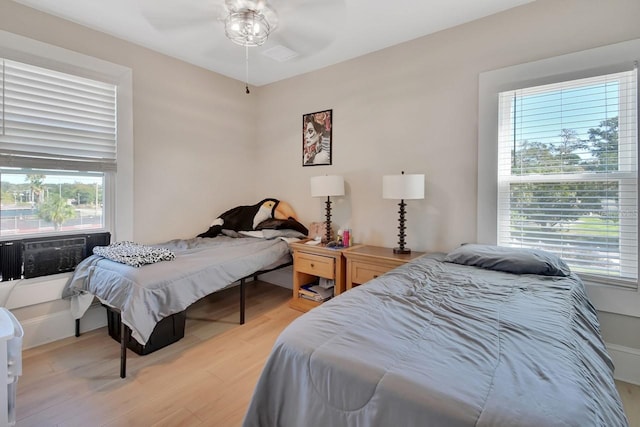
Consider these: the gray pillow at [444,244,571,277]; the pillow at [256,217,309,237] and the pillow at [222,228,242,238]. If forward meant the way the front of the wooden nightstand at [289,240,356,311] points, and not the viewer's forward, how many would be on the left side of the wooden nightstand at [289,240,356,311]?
1

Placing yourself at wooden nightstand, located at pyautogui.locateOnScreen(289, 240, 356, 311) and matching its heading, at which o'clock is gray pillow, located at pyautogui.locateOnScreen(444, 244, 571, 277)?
The gray pillow is roughly at 9 o'clock from the wooden nightstand.

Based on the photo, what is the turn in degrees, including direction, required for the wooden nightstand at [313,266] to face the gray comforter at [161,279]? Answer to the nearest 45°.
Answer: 0° — it already faces it

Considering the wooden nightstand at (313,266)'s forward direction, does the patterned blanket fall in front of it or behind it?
in front

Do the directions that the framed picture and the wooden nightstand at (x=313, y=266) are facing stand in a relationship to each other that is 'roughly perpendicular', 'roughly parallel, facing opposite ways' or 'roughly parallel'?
roughly parallel

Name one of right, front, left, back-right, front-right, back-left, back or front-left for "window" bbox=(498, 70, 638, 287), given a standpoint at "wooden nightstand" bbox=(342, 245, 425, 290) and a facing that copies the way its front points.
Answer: back-left

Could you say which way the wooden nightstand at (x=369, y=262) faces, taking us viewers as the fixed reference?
facing the viewer and to the left of the viewer

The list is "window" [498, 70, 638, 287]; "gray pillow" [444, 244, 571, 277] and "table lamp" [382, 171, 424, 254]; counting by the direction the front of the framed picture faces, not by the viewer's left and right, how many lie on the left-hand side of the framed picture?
3

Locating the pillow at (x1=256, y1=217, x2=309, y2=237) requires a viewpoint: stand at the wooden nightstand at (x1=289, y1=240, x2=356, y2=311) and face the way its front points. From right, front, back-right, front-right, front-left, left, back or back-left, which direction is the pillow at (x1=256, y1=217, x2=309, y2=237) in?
right

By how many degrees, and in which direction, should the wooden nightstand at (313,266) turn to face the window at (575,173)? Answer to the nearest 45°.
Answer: approximately 90° to its left

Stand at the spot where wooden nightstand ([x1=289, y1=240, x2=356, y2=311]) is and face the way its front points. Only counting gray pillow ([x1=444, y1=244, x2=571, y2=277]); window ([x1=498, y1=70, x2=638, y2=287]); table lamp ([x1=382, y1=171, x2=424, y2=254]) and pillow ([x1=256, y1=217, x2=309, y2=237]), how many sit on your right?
1

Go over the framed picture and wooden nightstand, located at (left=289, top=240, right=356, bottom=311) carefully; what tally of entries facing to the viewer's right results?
0

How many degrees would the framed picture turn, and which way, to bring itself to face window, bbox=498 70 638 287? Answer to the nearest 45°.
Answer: approximately 90° to its left

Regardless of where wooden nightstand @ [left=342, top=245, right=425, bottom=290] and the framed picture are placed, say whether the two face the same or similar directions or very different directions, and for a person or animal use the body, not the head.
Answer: same or similar directions

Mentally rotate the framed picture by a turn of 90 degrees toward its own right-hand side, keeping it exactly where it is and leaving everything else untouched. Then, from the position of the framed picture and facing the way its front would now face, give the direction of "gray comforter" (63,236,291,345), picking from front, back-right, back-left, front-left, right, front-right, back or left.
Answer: left
